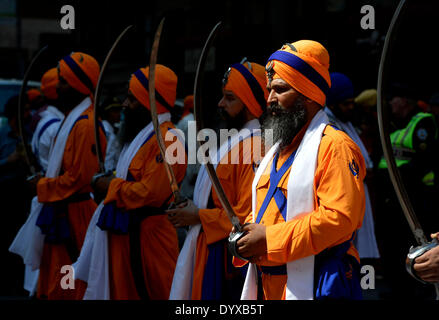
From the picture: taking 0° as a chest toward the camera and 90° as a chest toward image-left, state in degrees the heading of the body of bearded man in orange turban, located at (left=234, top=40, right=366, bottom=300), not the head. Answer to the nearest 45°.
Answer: approximately 45°

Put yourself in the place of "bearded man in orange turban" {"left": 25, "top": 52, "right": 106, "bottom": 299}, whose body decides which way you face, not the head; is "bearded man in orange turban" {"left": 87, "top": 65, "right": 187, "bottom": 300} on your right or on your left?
on your left

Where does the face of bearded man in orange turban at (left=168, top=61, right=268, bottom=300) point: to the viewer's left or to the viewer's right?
to the viewer's left

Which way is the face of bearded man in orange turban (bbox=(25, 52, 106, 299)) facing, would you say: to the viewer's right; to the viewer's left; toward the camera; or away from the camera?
to the viewer's left

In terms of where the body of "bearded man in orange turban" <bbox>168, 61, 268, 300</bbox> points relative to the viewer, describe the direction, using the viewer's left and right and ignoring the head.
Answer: facing to the left of the viewer

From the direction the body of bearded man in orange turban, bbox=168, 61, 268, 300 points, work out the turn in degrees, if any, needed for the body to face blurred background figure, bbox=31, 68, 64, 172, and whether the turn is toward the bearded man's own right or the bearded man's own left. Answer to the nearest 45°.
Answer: approximately 45° to the bearded man's own right

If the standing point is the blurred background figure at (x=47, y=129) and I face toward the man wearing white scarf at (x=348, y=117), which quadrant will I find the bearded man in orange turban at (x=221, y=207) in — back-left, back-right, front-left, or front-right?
front-right

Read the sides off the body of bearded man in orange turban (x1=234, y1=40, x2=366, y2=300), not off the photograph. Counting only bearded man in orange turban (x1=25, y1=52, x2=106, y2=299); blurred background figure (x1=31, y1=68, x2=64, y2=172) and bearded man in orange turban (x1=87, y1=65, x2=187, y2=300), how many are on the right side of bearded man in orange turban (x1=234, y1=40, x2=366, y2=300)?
3

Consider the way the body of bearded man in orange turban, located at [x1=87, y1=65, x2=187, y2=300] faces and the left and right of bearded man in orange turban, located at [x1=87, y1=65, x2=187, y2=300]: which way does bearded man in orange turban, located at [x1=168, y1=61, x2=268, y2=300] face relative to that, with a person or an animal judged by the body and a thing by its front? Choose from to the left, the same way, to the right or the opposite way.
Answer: the same way

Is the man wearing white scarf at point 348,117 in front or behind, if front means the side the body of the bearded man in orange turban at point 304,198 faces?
behind

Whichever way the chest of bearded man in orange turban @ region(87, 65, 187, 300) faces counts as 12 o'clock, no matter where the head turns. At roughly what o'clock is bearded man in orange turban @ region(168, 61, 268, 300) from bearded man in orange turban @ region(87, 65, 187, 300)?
bearded man in orange turban @ region(168, 61, 268, 300) is roughly at 8 o'clock from bearded man in orange turban @ region(87, 65, 187, 300).

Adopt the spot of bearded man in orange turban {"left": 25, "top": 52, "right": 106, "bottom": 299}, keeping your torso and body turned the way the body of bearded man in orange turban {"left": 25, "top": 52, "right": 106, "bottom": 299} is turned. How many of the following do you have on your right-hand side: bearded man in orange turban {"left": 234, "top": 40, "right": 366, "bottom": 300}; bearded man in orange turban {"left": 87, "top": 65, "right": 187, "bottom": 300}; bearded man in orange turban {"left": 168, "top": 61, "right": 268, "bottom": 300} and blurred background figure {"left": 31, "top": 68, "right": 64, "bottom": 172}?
1

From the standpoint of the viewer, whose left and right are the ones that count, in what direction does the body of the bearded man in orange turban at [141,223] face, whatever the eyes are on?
facing to the left of the viewer

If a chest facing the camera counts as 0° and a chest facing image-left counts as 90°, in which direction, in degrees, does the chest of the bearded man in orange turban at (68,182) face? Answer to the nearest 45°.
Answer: approximately 90°

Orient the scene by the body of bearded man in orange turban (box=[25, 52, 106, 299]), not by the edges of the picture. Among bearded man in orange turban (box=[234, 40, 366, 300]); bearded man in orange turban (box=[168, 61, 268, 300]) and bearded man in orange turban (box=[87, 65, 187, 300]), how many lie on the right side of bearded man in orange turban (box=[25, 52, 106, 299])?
0

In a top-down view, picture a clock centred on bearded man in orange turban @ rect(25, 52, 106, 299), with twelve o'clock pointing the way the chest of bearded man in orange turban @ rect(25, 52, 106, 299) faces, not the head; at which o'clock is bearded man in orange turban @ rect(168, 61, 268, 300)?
bearded man in orange turban @ rect(168, 61, 268, 300) is roughly at 8 o'clock from bearded man in orange turban @ rect(25, 52, 106, 299).
